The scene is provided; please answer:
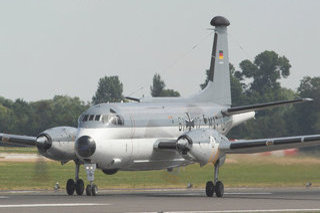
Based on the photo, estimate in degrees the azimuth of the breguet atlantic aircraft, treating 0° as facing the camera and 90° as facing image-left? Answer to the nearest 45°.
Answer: approximately 45°
